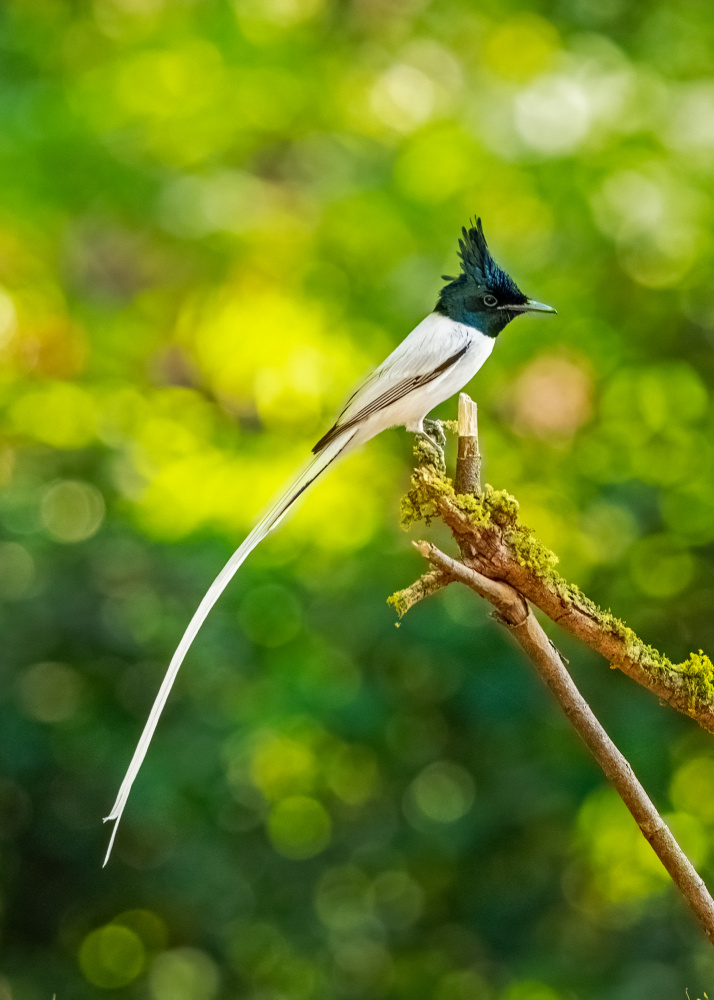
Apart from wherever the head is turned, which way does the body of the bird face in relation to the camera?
to the viewer's right
